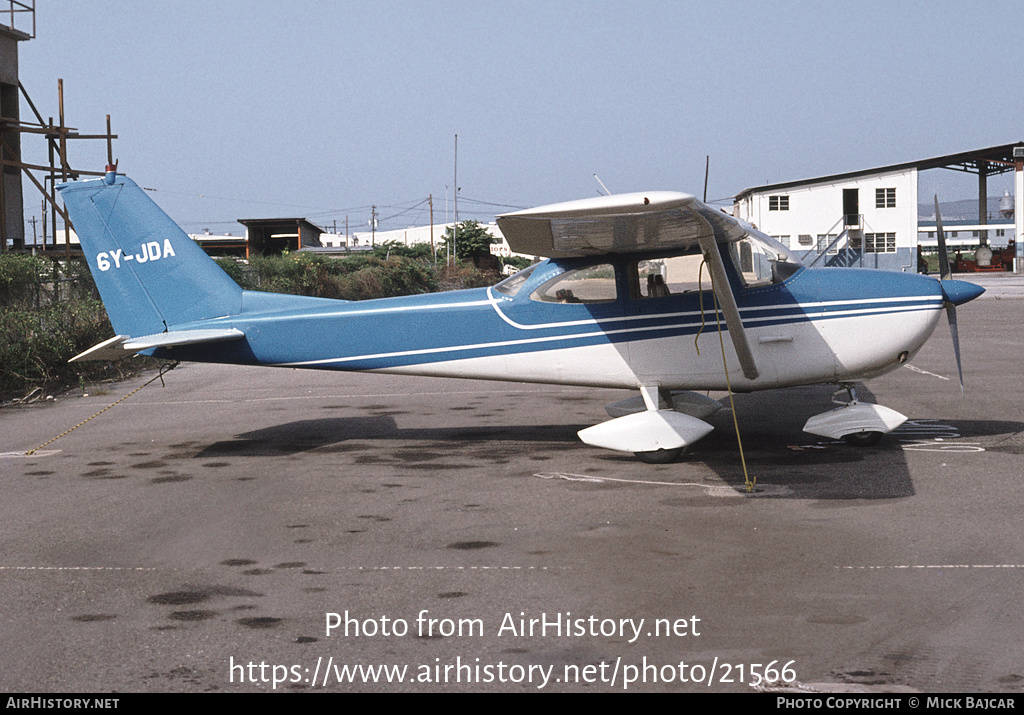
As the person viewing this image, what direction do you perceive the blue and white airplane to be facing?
facing to the right of the viewer

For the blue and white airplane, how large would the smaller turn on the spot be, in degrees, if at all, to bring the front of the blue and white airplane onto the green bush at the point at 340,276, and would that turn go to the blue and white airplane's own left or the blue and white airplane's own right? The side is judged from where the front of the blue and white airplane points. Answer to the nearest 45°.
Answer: approximately 90° to the blue and white airplane's own left
